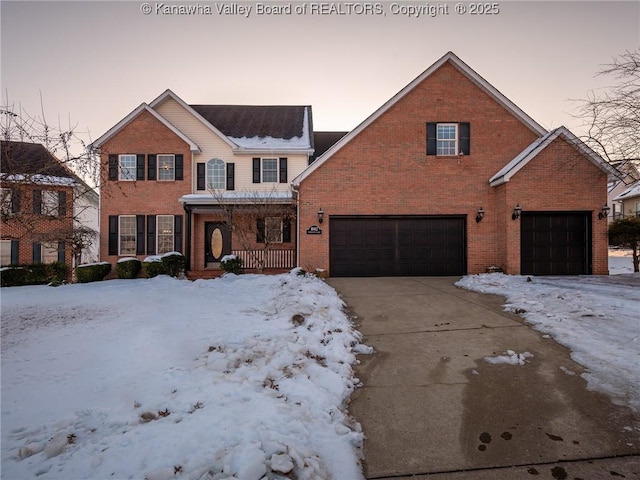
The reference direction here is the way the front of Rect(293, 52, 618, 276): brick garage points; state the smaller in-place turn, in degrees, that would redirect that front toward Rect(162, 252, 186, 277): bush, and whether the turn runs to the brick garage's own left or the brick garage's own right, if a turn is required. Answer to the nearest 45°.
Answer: approximately 90° to the brick garage's own right

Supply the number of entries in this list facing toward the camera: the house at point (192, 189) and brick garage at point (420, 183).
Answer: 2

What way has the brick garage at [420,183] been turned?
toward the camera

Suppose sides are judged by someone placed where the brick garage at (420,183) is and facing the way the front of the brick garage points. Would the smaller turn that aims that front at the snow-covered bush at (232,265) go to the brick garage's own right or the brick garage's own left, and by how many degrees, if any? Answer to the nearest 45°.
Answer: approximately 90° to the brick garage's own right

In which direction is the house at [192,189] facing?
toward the camera

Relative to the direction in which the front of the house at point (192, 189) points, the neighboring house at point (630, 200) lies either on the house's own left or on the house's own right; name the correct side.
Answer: on the house's own left

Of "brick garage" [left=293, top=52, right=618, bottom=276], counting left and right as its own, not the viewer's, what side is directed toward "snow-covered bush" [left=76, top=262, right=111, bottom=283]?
right

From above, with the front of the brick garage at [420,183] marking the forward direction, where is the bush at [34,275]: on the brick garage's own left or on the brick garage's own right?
on the brick garage's own right

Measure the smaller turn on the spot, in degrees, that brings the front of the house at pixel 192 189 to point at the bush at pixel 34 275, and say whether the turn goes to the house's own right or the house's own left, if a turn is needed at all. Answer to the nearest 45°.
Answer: approximately 90° to the house's own right
